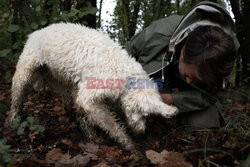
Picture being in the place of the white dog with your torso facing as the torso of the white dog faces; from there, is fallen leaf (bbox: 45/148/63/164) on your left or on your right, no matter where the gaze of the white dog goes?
on your right

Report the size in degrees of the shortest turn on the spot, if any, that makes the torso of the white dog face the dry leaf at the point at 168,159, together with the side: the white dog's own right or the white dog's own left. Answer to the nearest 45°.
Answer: approximately 45° to the white dog's own right

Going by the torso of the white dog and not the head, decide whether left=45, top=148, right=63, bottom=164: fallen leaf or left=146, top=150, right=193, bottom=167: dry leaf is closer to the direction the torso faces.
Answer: the dry leaf

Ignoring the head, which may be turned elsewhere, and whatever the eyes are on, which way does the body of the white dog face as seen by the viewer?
to the viewer's right

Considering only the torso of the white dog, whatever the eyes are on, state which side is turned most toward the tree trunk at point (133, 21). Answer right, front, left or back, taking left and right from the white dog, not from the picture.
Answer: left
